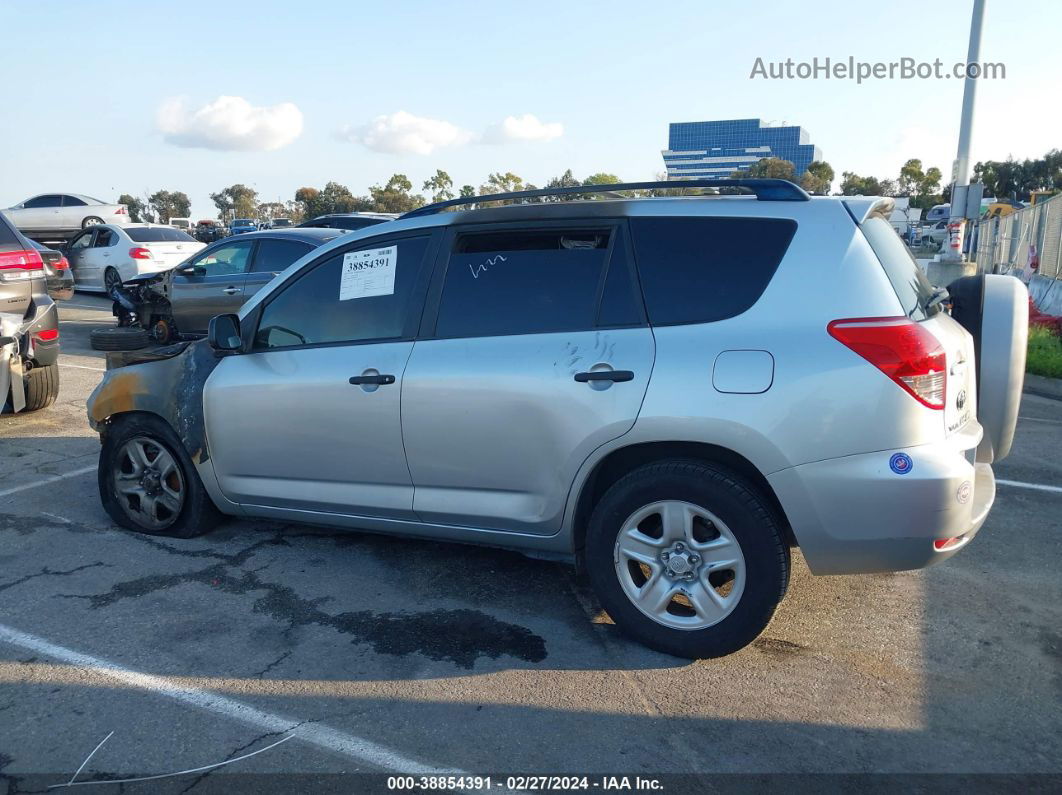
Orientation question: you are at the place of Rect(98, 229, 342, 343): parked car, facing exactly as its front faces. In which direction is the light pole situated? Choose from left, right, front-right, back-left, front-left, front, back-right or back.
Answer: back

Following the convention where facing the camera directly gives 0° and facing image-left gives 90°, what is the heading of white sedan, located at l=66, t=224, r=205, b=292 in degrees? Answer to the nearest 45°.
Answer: approximately 135°

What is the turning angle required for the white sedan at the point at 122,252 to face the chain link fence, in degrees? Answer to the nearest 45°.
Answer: approximately 135° to its right

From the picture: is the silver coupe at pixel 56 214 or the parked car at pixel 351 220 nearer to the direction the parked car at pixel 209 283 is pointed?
the silver coupe

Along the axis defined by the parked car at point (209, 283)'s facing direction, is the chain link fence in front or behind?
behind

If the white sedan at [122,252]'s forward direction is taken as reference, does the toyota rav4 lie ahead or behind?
behind

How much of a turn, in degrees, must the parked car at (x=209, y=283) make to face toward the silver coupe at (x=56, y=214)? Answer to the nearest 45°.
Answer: approximately 90° to its right

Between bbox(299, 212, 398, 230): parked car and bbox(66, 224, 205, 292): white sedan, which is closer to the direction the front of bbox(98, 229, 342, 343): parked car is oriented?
the white sedan

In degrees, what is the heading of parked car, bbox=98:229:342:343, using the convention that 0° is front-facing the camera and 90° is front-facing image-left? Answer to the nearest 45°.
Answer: approximately 90°

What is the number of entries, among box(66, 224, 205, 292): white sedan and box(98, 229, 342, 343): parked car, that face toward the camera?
0

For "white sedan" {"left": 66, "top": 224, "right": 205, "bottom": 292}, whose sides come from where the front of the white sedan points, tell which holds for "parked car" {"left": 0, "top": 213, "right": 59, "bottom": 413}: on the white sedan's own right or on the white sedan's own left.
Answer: on the white sedan's own left

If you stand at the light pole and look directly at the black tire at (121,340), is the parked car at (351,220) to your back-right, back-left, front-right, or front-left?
front-right

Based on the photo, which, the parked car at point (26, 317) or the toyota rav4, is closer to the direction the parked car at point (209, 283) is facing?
the parked car
